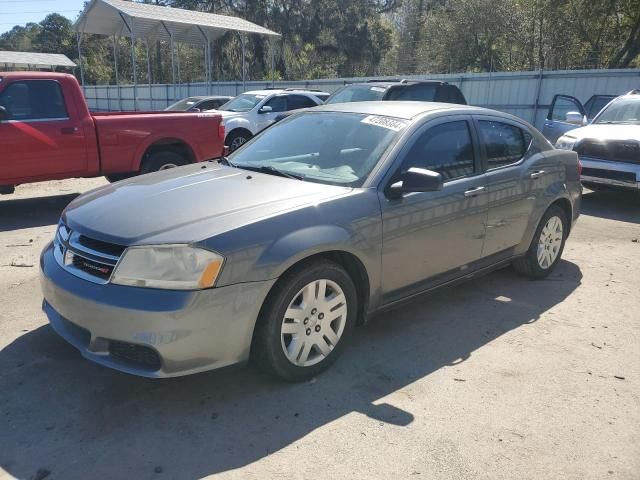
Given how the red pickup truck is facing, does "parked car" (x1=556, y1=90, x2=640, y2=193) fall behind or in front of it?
behind

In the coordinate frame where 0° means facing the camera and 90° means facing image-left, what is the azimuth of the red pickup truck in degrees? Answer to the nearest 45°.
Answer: approximately 90°

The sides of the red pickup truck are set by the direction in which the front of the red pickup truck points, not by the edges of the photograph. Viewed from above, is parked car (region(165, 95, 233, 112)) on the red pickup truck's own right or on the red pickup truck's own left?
on the red pickup truck's own right

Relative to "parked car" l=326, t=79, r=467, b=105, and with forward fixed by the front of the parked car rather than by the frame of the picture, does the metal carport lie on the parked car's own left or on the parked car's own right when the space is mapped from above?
on the parked car's own right

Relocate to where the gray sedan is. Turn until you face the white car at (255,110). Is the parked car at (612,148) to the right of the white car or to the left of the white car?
right

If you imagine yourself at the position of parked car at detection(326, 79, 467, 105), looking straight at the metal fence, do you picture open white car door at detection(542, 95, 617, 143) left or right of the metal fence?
right

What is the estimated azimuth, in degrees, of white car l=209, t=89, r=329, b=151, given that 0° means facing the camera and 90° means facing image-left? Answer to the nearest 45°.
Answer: approximately 45°
